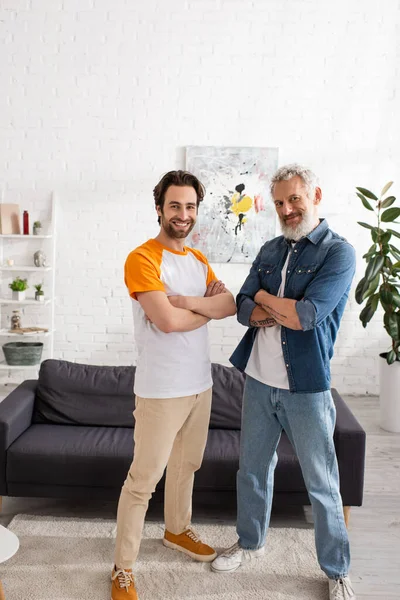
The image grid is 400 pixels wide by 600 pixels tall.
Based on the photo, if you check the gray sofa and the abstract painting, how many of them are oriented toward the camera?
2

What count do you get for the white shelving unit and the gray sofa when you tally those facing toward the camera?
2

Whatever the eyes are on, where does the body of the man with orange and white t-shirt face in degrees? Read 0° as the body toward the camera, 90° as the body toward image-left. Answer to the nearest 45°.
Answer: approximately 315°
